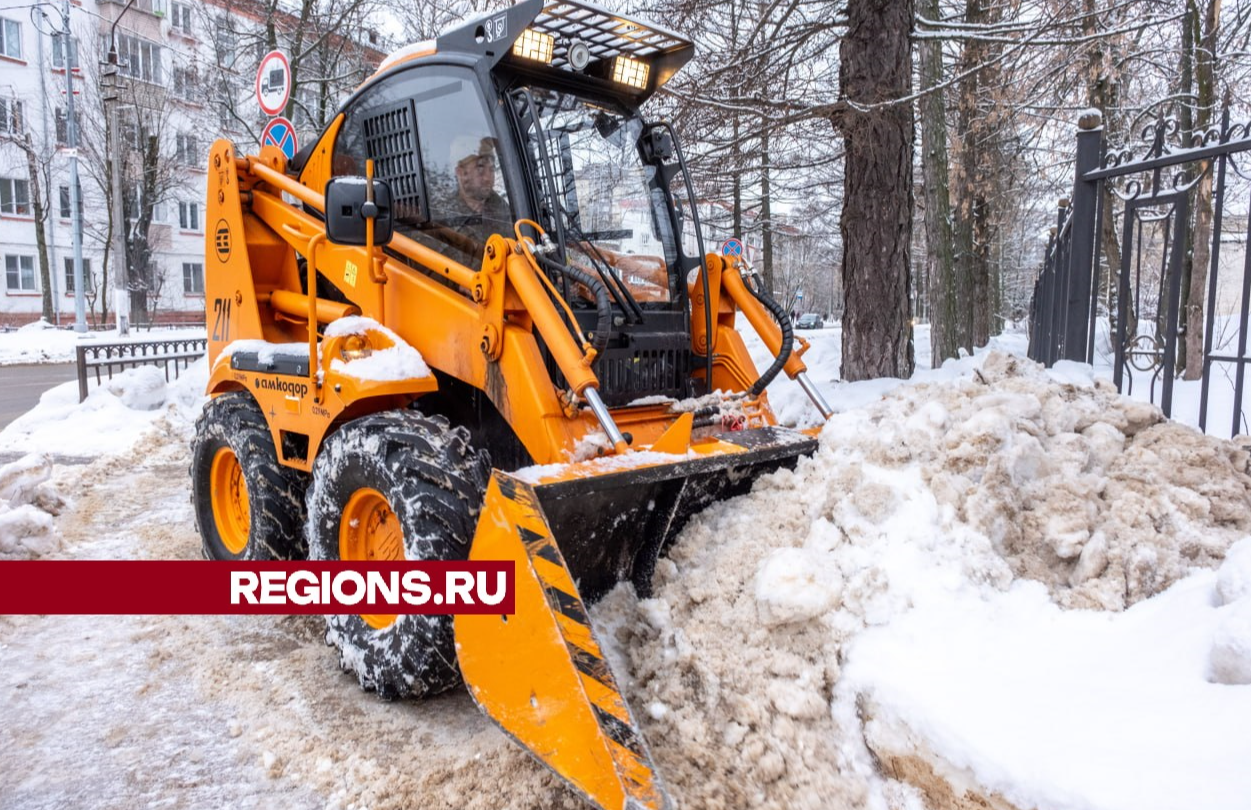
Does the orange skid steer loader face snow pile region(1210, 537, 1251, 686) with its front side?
yes

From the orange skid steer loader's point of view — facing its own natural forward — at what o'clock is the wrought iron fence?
The wrought iron fence is roughly at 10 o'clock from the orange skid steer loader.

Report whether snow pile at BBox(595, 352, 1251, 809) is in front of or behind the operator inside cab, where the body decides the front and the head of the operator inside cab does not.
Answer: in front

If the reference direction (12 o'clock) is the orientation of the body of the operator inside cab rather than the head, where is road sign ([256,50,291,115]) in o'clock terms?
The road sign is roughly at 7 o'clock from the operator inside cab.

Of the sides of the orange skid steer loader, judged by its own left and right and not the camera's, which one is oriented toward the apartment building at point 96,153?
back

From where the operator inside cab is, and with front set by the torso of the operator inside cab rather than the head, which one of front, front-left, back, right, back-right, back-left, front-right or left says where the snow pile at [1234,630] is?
front

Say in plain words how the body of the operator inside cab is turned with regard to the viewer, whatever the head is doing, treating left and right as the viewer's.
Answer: facing the viewer and to the right of the viewer

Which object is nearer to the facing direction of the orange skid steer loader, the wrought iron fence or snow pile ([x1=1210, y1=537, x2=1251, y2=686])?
the snow pile

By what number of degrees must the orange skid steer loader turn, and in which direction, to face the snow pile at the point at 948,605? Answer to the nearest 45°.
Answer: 0° — it already faces it

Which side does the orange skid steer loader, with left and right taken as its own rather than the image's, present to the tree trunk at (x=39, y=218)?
back
